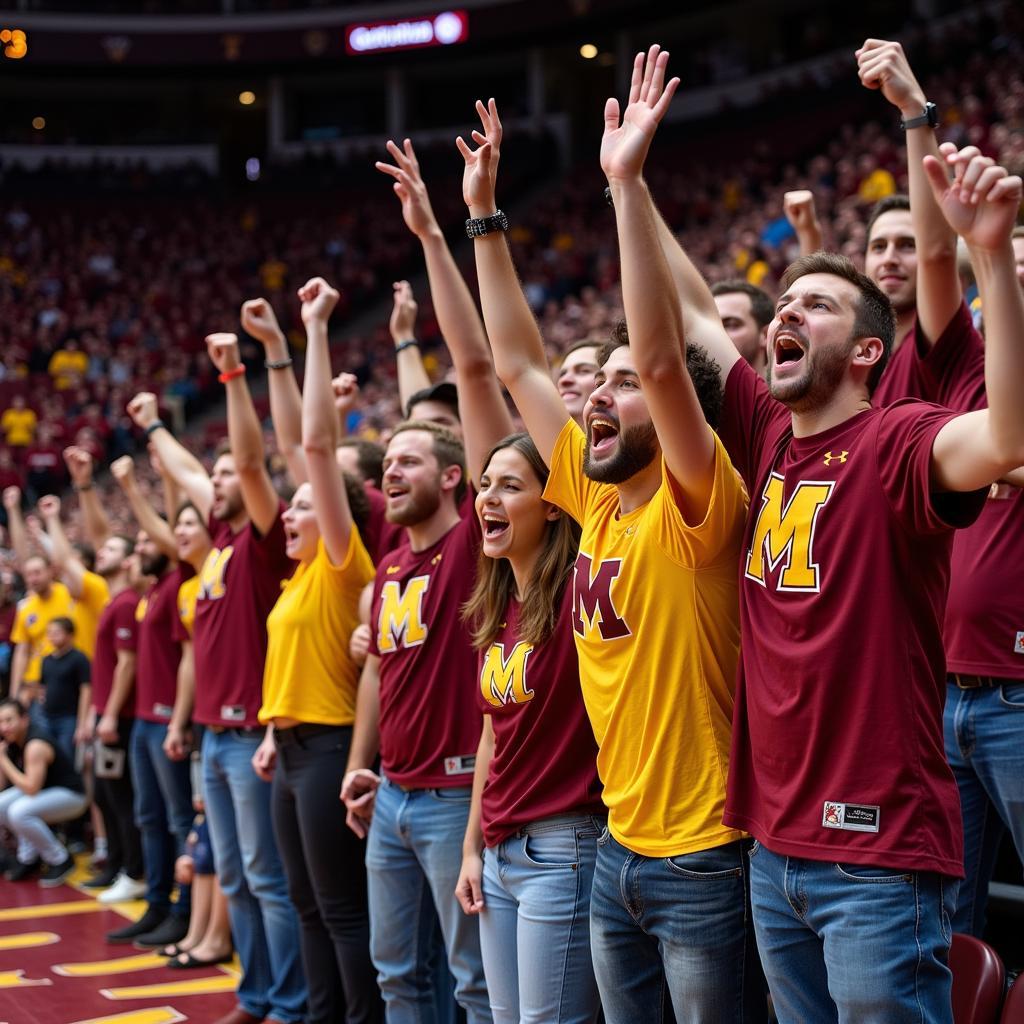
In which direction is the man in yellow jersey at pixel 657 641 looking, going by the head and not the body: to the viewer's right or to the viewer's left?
to the viewer's left

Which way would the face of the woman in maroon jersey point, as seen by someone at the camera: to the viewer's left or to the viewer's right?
to the viewer's left

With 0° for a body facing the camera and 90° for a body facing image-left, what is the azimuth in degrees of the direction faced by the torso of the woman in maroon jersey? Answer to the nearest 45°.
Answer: approximately 45°

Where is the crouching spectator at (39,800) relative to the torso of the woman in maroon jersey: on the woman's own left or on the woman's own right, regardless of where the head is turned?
on the woman's own right

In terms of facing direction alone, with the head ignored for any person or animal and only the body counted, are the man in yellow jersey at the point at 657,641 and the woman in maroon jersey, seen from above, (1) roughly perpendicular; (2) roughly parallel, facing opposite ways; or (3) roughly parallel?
roughly parallel

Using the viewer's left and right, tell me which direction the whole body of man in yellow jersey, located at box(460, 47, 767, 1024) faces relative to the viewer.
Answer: facing the viewer and to the left of the viewer

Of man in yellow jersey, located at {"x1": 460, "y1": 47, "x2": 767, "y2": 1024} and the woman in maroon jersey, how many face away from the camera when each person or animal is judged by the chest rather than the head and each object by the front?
0

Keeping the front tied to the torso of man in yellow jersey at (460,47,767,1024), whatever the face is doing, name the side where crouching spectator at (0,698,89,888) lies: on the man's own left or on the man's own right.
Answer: on the man's own right
